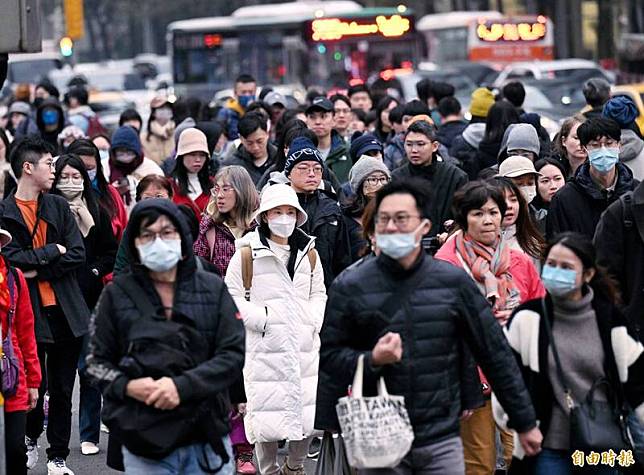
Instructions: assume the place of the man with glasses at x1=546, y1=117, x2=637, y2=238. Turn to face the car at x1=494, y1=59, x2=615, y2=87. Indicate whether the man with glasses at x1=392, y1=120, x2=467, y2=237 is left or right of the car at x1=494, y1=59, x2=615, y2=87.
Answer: left

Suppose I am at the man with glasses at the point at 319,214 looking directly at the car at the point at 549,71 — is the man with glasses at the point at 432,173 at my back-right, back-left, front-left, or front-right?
front-right

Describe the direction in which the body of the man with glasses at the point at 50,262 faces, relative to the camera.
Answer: toward the camera

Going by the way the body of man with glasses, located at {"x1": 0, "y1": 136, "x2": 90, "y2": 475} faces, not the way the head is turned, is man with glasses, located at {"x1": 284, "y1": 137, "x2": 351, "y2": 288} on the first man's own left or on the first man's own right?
on the first man's own left

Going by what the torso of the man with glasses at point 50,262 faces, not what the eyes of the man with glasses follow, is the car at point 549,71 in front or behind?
behind

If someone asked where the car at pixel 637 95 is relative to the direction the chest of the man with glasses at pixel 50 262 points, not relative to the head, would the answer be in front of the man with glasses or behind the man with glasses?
behind

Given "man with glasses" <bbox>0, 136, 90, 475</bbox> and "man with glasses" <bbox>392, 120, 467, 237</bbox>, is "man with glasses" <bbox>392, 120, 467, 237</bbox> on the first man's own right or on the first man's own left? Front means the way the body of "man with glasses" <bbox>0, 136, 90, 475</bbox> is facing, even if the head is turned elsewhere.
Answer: on the first man's own left
